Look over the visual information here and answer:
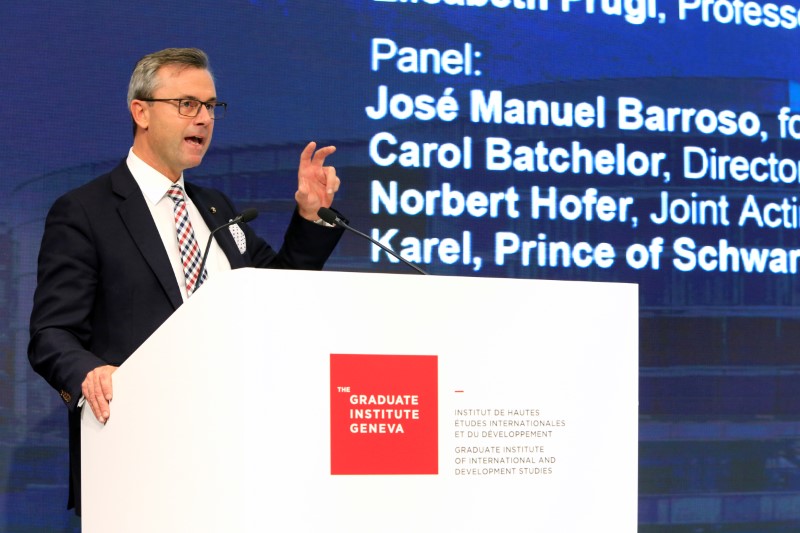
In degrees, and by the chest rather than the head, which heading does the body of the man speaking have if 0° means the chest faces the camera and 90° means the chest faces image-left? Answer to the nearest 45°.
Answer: approximately 315°

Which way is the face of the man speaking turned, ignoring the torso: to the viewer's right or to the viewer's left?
to the viewer's right

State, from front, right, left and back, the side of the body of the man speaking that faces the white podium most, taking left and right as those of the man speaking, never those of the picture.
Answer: front
